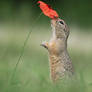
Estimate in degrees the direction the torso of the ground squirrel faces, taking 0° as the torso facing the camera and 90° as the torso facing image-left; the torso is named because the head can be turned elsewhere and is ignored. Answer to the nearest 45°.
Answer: approximately 90°
